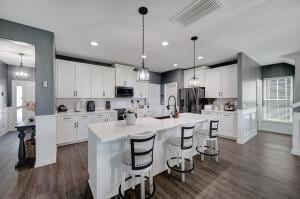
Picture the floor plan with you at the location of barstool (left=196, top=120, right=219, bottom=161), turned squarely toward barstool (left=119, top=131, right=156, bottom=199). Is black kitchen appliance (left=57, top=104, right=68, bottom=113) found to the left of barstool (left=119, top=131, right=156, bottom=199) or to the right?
right

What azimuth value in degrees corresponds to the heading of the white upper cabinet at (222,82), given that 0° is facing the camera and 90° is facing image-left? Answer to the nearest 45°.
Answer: approximately 45°

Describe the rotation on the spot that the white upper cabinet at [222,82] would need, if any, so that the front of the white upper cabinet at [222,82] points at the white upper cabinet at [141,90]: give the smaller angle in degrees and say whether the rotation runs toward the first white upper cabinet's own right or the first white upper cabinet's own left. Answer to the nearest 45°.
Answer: approximately 45° to the first white upper cabinet's own right

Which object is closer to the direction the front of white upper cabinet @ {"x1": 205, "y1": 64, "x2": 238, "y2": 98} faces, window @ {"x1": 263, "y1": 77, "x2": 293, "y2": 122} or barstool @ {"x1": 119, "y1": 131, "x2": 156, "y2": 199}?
the barstool

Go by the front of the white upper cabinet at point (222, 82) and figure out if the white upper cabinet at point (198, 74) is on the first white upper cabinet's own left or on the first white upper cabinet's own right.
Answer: on the first white upper cabinet's own right
